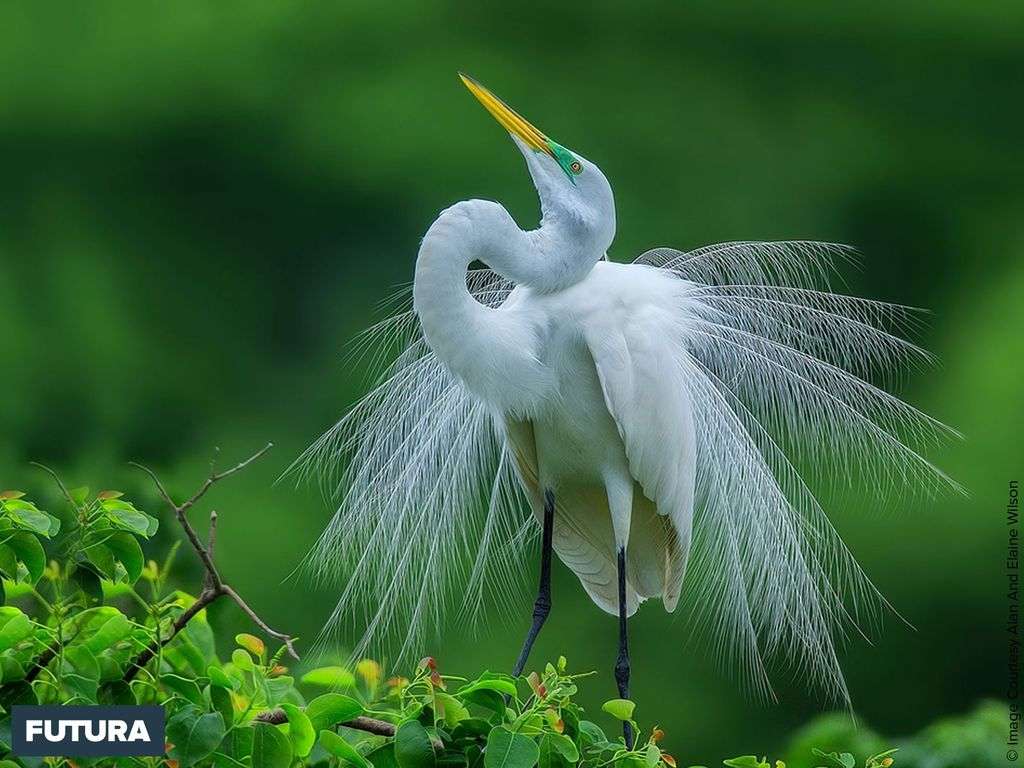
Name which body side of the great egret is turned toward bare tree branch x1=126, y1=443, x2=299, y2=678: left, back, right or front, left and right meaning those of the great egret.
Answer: front

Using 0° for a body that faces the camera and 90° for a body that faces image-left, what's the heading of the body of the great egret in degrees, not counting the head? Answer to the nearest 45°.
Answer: approximately 45°
